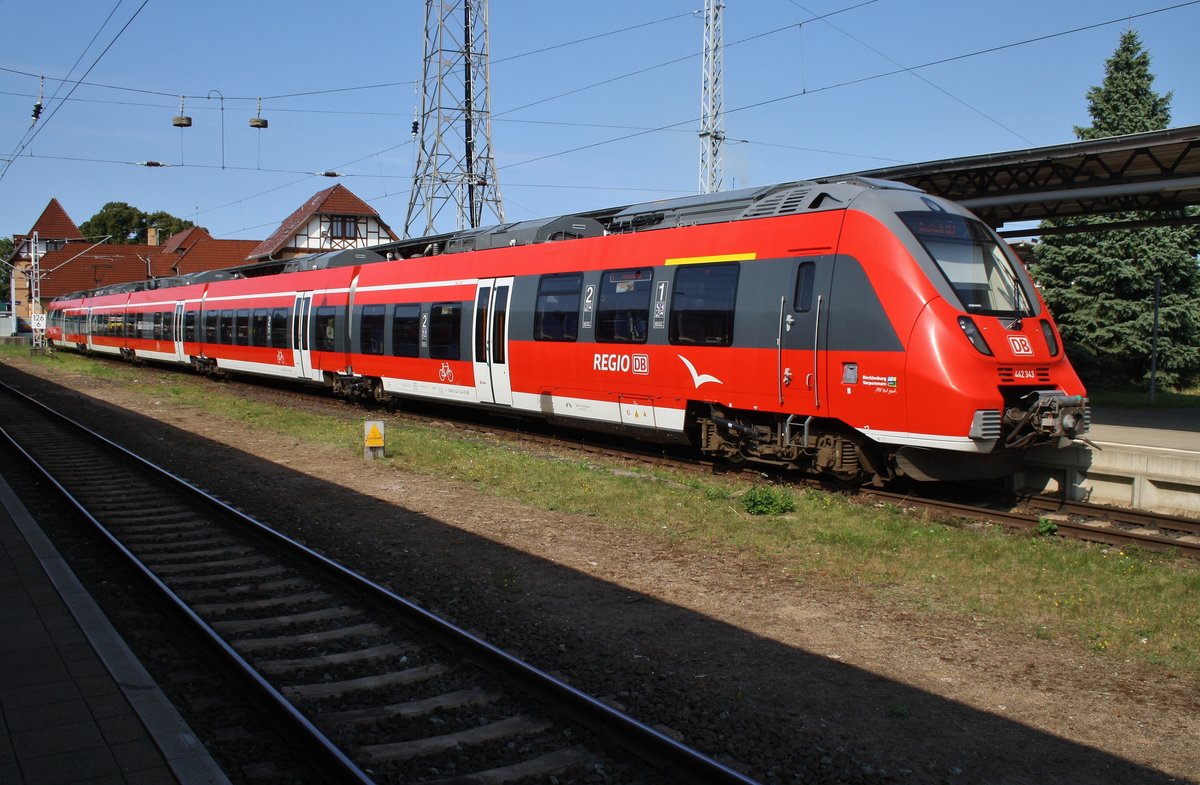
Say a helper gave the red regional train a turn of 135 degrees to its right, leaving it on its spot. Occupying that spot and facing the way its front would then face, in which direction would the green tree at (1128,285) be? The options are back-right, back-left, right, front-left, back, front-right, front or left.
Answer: back-right

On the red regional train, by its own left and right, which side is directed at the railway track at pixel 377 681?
right

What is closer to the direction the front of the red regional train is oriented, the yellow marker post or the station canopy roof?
the station canopy roof

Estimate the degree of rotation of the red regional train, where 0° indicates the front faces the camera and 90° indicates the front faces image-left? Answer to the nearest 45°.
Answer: approximately 315°

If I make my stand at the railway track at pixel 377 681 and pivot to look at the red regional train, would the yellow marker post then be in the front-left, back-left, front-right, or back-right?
front-left

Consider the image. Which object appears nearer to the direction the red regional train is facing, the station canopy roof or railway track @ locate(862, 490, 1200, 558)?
the railway track

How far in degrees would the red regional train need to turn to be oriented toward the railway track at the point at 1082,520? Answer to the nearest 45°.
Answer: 0° — it already faces it
